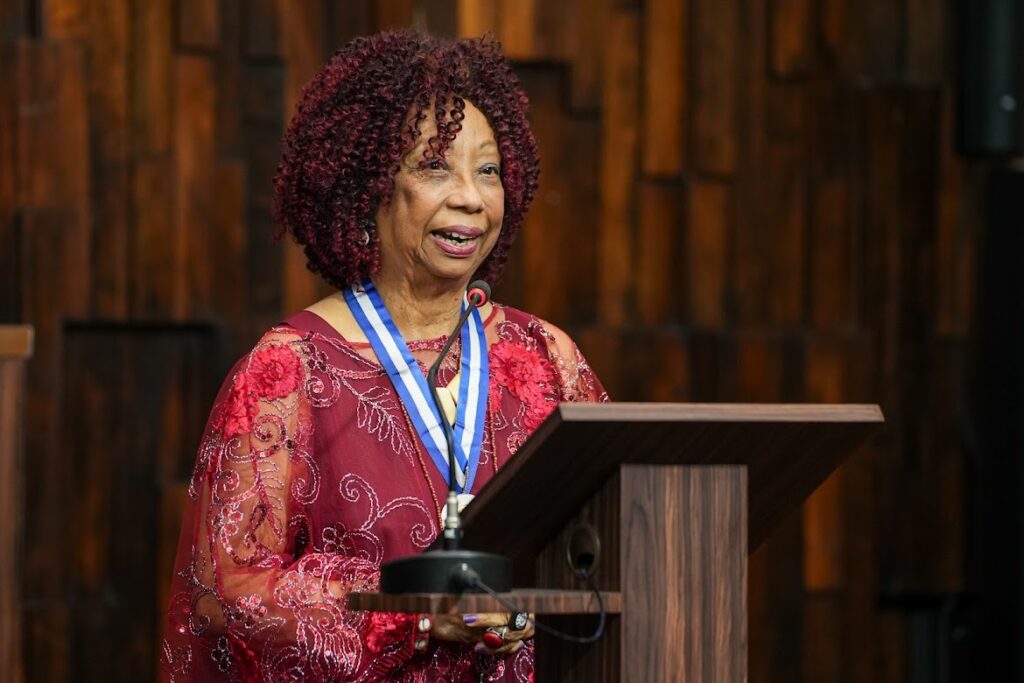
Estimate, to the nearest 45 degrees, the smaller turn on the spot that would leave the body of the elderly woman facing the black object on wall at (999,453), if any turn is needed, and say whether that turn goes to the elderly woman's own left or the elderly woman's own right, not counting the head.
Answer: approximately 90° to the elderly woman's own left

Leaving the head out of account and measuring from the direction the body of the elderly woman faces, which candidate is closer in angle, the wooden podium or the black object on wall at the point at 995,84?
the wooden podium

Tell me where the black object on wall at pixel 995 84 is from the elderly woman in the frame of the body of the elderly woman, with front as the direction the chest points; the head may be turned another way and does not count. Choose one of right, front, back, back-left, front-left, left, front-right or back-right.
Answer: left

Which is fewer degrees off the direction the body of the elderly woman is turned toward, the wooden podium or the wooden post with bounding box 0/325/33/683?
the wooden podium

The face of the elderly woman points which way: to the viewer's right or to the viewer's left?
to the viewer's right

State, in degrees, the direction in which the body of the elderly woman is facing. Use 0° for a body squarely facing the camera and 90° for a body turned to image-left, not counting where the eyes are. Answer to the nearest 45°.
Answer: approximately 315°

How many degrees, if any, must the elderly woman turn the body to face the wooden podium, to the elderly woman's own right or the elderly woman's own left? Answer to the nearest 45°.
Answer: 0° — they already face it

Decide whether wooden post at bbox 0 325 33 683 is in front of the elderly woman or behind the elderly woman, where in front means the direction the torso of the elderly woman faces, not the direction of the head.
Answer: behind
